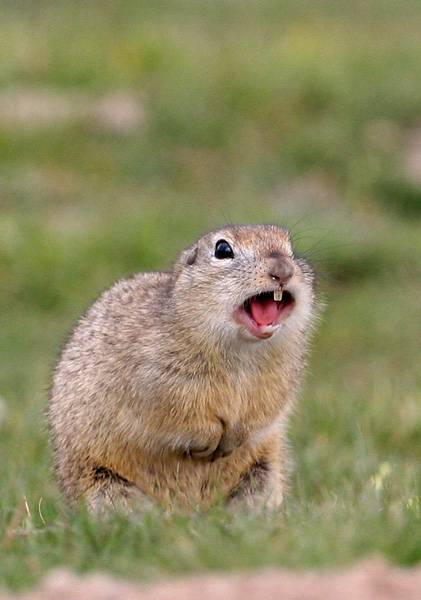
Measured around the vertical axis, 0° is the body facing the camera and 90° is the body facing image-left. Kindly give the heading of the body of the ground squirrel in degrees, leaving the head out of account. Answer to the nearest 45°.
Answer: approximately 315°
